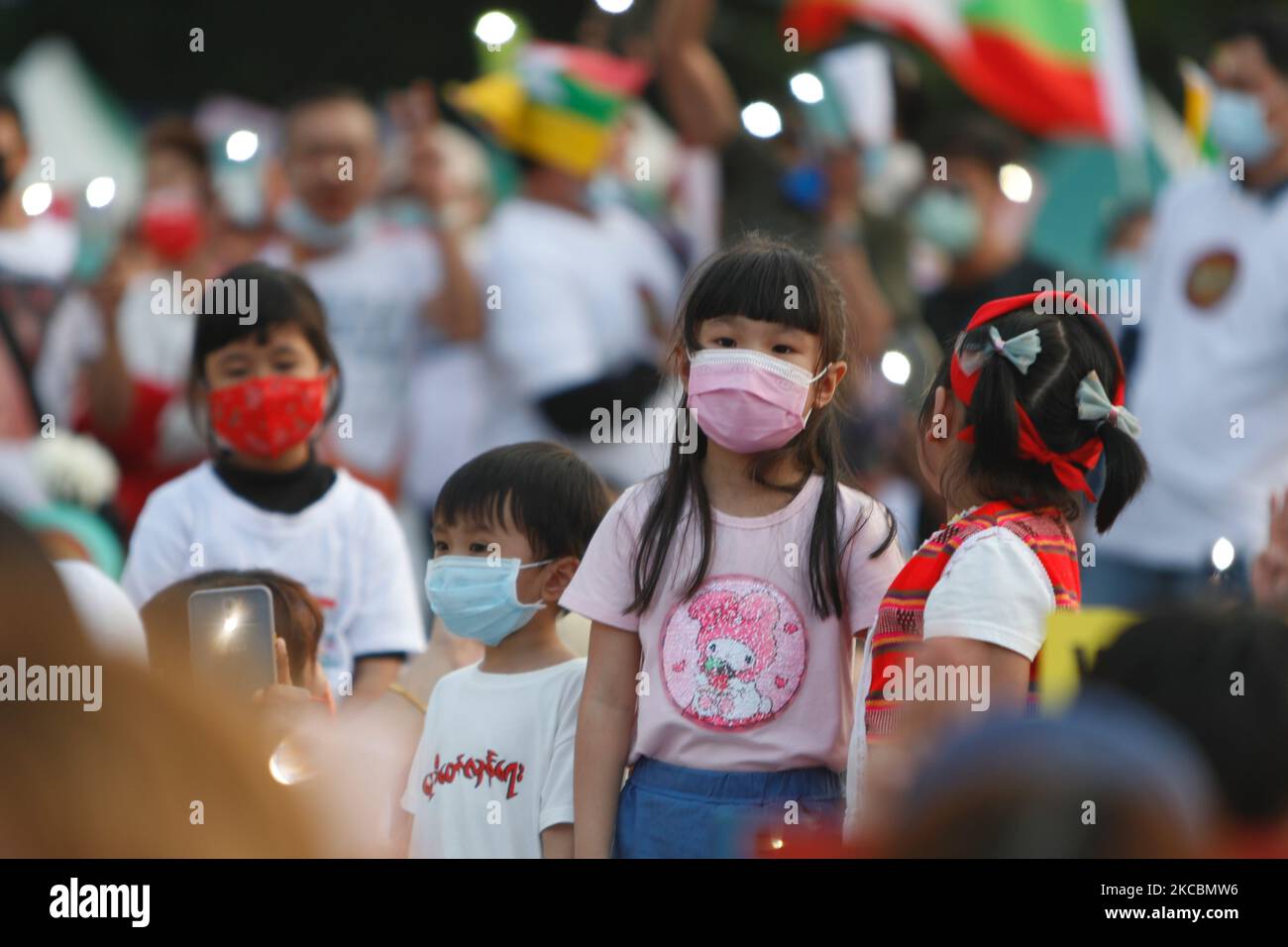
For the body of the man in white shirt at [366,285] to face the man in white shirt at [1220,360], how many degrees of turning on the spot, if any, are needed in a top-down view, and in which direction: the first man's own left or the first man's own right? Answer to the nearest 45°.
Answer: approximately 90° to the first man's own left

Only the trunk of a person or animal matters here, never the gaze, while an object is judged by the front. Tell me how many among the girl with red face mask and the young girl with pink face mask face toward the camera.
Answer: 2

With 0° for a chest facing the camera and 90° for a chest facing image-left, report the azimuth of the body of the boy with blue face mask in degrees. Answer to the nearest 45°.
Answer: approximately 45°

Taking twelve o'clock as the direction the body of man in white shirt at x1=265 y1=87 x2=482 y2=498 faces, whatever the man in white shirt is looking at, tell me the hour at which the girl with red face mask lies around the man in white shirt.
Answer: The girl with red face mask is roughly at 12 o'clock from the man in white shirt.

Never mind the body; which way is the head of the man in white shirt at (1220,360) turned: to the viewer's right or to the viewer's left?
to the viewer's left

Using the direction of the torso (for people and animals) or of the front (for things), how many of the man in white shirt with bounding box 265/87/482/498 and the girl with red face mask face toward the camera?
2

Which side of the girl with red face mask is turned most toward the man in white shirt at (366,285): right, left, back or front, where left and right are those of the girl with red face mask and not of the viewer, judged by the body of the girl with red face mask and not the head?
back

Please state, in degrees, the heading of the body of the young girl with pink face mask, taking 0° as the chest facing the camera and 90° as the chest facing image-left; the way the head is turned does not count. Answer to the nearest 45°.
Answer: approximately 0°

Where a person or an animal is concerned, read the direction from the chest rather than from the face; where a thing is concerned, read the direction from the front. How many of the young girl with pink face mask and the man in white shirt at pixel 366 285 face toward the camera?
2

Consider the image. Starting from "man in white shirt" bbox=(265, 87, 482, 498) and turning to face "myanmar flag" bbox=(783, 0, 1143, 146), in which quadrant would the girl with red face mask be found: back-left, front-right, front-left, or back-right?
back-right

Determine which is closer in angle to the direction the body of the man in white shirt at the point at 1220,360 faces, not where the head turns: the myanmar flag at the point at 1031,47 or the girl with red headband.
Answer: the girl with red headband

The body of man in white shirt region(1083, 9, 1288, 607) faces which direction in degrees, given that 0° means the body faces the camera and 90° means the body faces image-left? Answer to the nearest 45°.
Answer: approximately 45°
